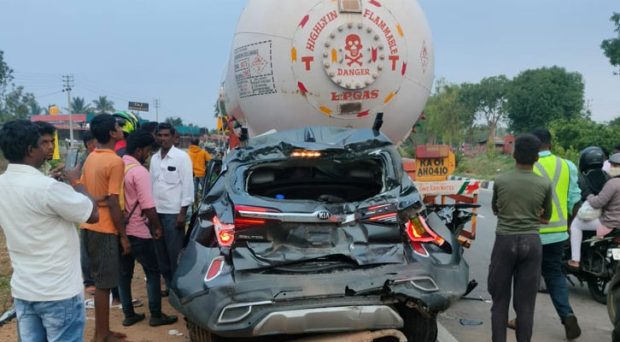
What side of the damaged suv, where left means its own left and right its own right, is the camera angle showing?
back

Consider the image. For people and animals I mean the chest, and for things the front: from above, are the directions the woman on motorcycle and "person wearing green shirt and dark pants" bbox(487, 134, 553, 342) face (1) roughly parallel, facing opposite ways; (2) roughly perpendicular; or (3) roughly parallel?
roughly perpendicular

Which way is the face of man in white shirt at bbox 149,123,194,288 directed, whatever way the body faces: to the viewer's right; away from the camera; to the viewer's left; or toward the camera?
toward the camera

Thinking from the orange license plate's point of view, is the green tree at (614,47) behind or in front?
behind

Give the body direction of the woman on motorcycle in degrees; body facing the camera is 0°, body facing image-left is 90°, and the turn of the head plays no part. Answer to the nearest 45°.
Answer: approximately 90°

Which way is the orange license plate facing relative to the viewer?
toward the camera

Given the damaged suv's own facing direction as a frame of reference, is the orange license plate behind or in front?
in front

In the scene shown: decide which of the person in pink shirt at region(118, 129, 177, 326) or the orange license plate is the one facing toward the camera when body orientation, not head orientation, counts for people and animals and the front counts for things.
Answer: the orange license plate

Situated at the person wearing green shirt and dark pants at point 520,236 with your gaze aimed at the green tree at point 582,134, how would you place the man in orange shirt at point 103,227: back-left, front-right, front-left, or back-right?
back-left

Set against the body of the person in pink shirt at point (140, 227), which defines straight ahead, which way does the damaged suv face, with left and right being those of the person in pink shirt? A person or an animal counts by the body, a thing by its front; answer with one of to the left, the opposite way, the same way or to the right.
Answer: to the left

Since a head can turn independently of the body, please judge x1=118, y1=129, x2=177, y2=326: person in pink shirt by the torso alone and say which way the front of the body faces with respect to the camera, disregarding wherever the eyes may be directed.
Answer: to the viewer's right
